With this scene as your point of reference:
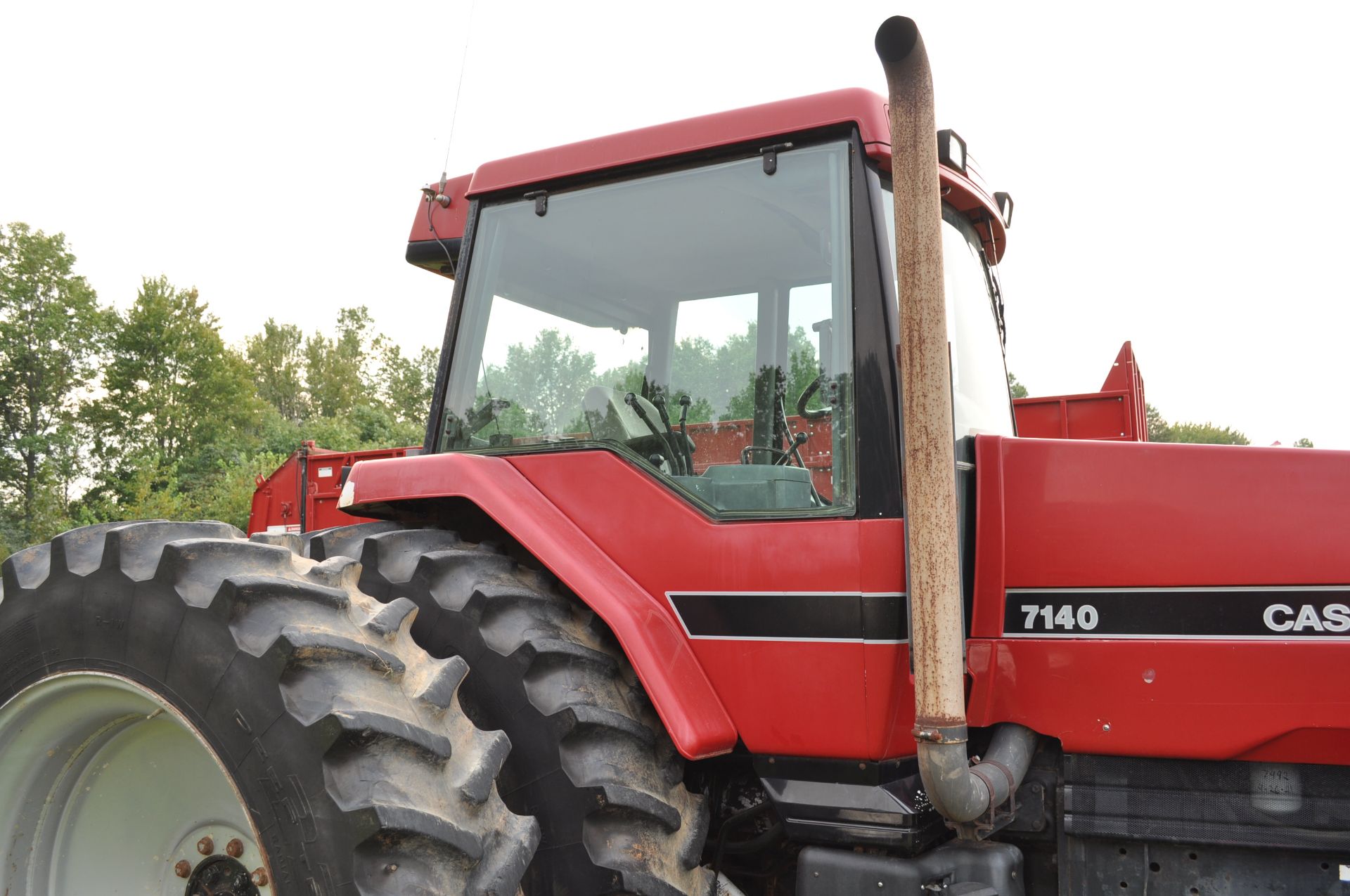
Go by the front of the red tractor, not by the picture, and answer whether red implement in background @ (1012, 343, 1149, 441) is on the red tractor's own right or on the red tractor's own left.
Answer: on the red tractor's own left

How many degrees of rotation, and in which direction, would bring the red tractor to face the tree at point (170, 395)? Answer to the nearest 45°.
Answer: approximately 180°

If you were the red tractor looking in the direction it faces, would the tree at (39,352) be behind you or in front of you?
behind

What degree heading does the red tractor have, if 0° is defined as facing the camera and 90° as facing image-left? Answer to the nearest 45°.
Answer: approximately 315°
